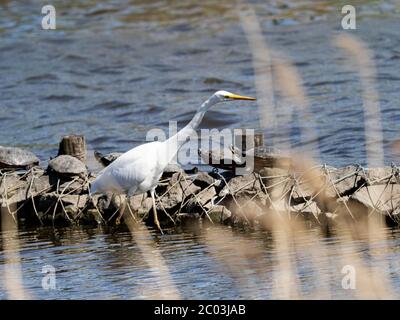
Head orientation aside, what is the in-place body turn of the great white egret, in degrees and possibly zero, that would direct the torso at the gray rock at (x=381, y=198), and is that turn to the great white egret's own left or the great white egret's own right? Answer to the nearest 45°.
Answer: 0° — it already faces it

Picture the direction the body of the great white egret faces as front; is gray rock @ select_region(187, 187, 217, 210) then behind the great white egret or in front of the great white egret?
in front

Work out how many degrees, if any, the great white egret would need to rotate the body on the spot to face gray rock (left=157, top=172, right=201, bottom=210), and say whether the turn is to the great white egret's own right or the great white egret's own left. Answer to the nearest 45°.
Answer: approximately 45° to the great white egret's own left

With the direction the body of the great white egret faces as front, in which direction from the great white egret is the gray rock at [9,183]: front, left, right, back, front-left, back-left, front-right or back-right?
back-left

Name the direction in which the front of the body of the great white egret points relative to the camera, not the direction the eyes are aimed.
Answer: to the viewer's right

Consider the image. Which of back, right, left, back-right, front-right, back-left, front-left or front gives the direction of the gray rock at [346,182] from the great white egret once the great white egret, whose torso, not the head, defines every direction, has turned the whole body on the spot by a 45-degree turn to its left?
front-right

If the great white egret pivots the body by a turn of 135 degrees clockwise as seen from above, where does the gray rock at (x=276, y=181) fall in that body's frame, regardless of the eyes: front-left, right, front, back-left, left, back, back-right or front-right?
back-left

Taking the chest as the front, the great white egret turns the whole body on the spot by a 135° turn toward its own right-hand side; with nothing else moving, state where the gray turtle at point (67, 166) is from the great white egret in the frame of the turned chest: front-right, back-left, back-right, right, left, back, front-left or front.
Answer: right

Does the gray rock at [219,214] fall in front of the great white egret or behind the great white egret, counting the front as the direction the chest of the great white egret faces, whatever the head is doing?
in front

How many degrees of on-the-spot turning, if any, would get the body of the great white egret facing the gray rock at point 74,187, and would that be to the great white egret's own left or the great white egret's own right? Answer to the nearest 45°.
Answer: approximately 135° to the great white egret's own left

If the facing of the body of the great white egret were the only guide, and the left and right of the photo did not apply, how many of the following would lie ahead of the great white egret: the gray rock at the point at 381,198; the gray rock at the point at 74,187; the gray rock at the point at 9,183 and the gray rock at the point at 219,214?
2

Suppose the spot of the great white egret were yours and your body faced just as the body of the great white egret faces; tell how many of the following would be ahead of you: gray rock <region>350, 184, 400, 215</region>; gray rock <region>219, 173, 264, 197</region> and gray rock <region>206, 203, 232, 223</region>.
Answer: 3

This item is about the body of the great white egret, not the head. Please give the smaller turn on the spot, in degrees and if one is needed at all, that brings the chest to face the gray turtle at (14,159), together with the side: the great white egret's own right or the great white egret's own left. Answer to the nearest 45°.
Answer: approximately 135° to the great white egret's own left

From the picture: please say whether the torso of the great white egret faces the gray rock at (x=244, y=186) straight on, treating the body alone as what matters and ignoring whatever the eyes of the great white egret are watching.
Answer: yes

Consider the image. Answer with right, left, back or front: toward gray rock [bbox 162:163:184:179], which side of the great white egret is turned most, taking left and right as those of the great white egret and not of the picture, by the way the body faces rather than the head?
left

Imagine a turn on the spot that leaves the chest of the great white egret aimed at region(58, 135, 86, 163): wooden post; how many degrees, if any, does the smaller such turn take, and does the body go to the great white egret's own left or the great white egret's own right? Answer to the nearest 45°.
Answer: approximately 135° to the great white egret's own left

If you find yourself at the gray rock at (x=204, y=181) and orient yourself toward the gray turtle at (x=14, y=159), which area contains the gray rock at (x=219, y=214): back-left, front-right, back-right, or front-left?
back-left
